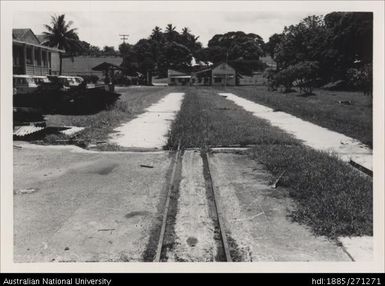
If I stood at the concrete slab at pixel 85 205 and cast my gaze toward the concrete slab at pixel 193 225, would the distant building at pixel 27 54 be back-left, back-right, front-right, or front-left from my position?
back-left

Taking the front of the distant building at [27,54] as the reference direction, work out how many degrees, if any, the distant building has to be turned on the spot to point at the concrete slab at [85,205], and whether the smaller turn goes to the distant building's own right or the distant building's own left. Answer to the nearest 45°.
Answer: approximately 45° to the distant building's own right

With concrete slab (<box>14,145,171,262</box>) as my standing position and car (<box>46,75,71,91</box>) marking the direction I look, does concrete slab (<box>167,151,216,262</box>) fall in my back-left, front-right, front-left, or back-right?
back-right

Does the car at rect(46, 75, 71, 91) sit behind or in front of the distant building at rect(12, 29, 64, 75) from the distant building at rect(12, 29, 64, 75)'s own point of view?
in front

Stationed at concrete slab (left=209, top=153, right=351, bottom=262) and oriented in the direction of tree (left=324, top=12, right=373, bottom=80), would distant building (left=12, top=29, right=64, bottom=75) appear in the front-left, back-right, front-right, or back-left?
front-left

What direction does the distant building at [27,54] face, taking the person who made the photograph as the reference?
facing the viewer and to the right of the viewer

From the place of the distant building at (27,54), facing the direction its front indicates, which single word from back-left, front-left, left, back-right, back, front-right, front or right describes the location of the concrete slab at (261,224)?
front-right
